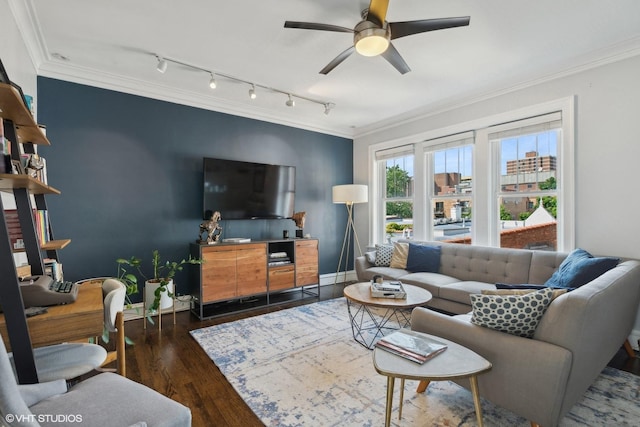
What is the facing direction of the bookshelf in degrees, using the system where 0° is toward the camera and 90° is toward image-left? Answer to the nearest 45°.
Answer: approximately 270°

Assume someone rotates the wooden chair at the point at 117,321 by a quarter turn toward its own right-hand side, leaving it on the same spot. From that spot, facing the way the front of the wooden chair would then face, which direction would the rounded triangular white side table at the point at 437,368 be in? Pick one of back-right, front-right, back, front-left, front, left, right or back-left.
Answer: back-right

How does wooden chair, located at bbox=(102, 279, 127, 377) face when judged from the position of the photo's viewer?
facing to the left of the viewer

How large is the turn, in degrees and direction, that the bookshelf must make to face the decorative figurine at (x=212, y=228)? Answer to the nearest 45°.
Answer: approximately 45° to its left

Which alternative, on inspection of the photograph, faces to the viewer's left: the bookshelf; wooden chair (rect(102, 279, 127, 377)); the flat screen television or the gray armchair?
the wooden chair

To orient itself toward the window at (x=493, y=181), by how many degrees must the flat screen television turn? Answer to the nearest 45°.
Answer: approximately 45° to its left

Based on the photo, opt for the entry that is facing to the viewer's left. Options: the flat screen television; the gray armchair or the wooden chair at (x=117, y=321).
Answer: the wooden chair

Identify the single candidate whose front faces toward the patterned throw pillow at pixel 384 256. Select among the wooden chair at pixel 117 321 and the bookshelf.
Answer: the bookshelf
